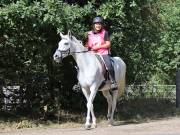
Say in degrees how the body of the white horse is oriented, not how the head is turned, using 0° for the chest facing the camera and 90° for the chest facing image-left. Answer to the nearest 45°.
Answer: approximately 45°

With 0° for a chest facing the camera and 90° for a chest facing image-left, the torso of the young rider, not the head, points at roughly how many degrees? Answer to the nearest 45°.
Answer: approximately 45°
